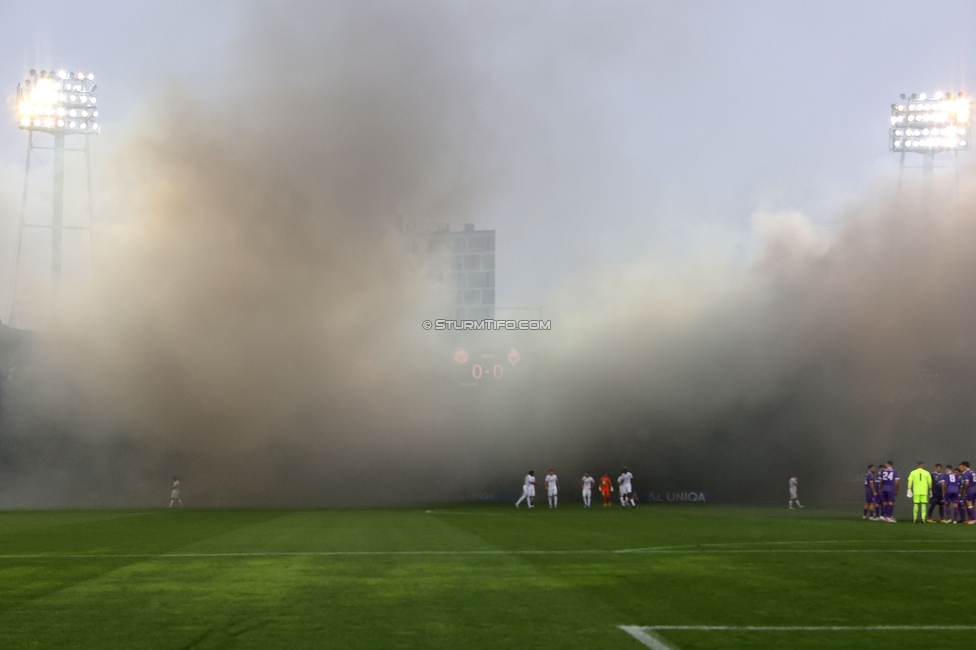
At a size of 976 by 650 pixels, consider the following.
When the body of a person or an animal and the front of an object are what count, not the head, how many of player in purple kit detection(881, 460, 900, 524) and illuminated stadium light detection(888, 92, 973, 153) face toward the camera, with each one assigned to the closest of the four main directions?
1

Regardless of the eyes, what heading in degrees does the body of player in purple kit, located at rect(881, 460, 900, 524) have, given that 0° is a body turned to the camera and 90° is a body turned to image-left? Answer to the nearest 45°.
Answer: approximately 180°

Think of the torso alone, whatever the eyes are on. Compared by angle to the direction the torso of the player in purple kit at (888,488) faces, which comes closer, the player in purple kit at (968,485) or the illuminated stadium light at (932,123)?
the illuminated stadium light

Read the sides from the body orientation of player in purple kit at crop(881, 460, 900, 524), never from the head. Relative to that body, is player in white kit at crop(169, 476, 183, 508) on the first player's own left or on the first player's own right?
on the first player's own left

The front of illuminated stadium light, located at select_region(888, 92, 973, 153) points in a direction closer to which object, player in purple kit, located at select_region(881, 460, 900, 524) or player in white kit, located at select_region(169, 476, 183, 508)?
the player in purple kit

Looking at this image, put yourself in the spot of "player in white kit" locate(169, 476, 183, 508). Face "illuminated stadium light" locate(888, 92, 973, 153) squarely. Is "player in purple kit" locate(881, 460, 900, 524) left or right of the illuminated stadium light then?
right

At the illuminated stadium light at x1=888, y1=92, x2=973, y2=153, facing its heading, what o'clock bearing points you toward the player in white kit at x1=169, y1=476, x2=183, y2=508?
The player in white kit is roughly at 2 o'clock from the illuminated stadium light.

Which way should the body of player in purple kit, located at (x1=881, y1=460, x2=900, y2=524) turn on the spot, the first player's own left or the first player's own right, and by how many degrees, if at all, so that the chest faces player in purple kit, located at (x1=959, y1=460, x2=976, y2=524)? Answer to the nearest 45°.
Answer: approximately 90° to the first player's own right

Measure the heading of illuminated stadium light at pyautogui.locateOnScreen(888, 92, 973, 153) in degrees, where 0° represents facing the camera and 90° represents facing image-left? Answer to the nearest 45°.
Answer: approximately 0°

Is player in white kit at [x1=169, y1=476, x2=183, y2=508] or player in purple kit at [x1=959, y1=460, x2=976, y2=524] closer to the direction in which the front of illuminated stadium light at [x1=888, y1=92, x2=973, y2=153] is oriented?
the player in purple kit

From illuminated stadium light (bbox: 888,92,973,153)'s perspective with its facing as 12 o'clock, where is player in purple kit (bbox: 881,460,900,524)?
The player in purple kit is roughly at 12 o'clock from the illuminated stadium light.

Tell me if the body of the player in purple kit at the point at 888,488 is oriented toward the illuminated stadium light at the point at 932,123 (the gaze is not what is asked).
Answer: yes

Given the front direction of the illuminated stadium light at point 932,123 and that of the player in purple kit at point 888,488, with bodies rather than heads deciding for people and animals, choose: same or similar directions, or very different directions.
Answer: very different directions

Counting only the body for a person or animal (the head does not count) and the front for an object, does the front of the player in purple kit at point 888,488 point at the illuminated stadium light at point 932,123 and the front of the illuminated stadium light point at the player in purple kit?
yes
